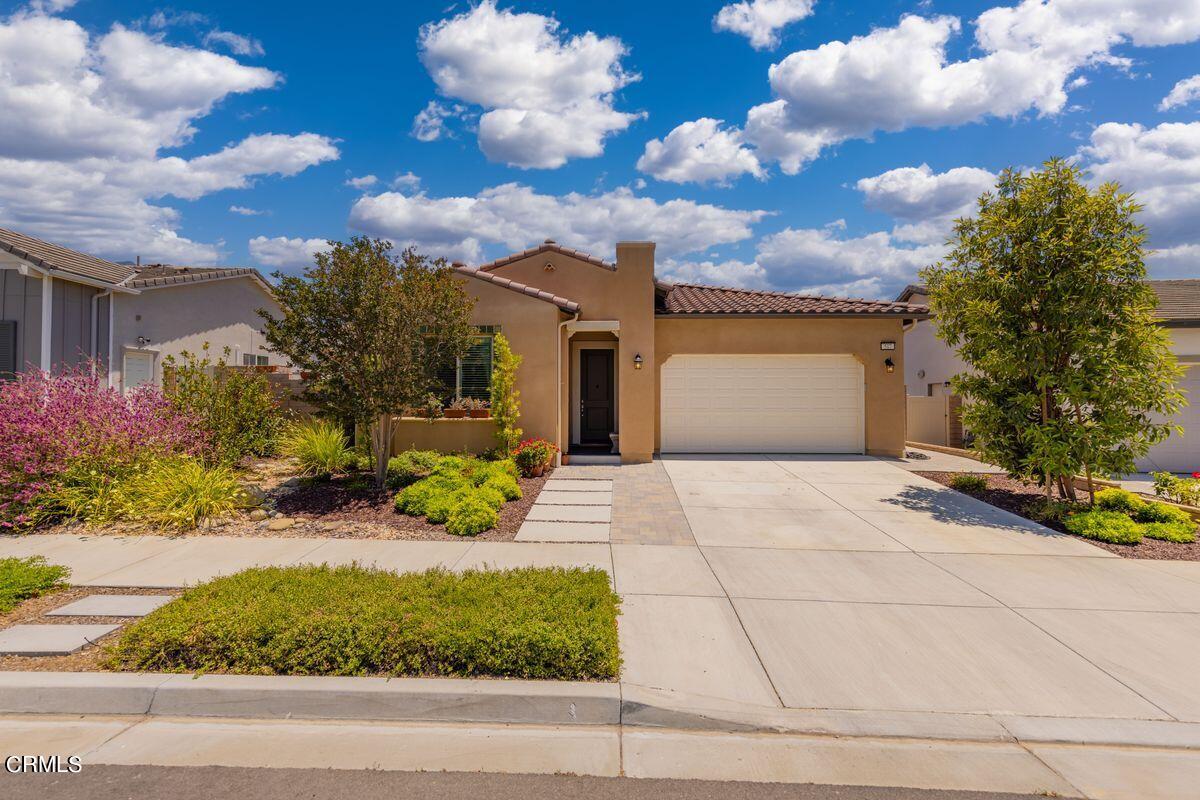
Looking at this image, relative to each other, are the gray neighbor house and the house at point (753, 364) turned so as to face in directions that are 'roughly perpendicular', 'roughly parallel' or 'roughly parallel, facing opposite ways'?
roughly parallel

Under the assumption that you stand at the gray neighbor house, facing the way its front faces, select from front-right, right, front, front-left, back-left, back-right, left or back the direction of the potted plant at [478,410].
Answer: left

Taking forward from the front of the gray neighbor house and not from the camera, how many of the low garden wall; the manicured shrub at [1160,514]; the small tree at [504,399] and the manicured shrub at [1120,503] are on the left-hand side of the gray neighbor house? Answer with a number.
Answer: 4

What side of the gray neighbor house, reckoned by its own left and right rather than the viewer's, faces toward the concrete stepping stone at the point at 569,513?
left

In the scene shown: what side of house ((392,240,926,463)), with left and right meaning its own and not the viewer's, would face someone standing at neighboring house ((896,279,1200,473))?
left

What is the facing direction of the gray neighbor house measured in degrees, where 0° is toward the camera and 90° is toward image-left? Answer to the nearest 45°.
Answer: approximately 45°

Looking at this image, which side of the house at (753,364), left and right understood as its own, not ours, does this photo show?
front

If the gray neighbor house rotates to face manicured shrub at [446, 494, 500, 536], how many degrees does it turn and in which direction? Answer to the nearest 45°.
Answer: approximately 45° to its left

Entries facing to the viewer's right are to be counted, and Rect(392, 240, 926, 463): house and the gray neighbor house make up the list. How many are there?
0

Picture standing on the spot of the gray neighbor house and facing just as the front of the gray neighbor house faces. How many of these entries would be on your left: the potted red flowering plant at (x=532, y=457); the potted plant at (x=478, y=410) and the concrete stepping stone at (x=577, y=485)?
3

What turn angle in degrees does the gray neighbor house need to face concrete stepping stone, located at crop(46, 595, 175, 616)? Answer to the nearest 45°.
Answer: approximately 45° to its left
